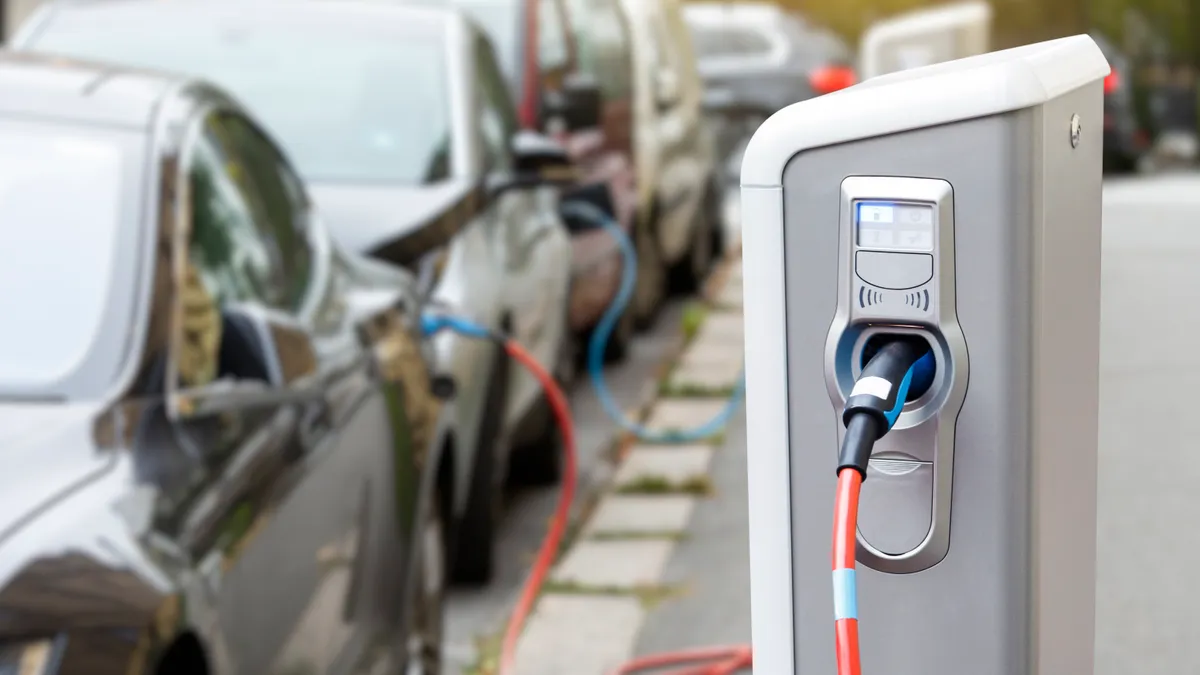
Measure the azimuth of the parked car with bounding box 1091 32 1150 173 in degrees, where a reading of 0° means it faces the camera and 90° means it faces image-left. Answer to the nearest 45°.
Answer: approximately 135°

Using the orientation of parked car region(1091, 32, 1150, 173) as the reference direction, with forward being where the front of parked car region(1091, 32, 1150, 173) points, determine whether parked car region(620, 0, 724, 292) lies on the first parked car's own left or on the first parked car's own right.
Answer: on the first parked car's own left

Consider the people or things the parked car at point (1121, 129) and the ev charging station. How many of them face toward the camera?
1

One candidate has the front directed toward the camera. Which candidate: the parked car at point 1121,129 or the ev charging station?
the ev charging station

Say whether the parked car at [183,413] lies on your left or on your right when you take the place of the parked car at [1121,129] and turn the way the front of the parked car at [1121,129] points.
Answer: on your left

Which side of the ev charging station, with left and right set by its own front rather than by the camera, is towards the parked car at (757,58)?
back

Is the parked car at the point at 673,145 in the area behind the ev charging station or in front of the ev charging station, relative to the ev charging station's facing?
behind

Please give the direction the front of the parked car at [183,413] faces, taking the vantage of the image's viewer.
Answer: facing the viewer and to the left of the viewer

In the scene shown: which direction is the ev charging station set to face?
toward the camera

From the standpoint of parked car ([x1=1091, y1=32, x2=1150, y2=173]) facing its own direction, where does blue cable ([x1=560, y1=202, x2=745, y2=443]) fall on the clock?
The blue cable is roughly at 8 o'clock from the parked car.

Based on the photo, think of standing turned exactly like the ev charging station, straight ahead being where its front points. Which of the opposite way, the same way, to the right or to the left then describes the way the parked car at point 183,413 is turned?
the same way

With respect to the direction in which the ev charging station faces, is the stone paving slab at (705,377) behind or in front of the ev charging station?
behind

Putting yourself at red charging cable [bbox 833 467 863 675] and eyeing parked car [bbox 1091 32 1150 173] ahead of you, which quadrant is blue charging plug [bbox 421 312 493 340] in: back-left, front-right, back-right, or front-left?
front-left
